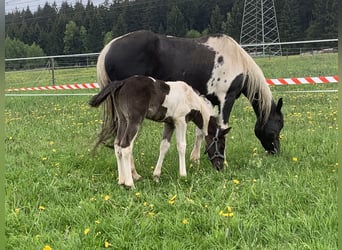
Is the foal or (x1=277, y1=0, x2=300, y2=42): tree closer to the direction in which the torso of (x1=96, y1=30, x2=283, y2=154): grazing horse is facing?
the tree

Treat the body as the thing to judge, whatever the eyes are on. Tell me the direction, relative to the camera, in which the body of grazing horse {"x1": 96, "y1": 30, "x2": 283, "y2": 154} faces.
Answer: to the viewer's right

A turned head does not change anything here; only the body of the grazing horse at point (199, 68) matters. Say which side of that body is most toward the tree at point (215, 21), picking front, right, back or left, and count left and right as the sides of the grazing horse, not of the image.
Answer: left

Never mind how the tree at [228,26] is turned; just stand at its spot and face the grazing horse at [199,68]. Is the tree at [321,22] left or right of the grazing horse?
left

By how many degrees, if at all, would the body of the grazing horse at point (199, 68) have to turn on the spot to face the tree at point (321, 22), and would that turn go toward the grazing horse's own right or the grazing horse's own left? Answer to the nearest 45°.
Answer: approximately 90° to the grazing horse's own left

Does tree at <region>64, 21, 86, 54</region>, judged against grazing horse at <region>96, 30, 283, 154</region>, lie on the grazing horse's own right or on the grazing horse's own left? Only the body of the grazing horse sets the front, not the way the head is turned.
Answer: on the grazing horse's own left

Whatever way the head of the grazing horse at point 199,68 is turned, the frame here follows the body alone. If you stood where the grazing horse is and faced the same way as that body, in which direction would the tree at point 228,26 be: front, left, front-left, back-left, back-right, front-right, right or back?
left

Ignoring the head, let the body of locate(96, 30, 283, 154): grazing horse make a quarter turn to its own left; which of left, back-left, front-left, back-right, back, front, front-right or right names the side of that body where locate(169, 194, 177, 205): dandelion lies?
back

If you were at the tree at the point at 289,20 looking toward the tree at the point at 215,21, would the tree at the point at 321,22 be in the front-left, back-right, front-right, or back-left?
back-left

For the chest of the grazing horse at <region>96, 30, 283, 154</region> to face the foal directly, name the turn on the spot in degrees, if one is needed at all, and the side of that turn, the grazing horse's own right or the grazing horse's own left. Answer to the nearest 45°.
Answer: approximately 135° to the grazing horse's own right

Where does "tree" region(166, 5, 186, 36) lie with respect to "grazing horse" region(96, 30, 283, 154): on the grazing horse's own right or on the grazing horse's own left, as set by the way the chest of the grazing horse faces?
on the grazing horse's own left
